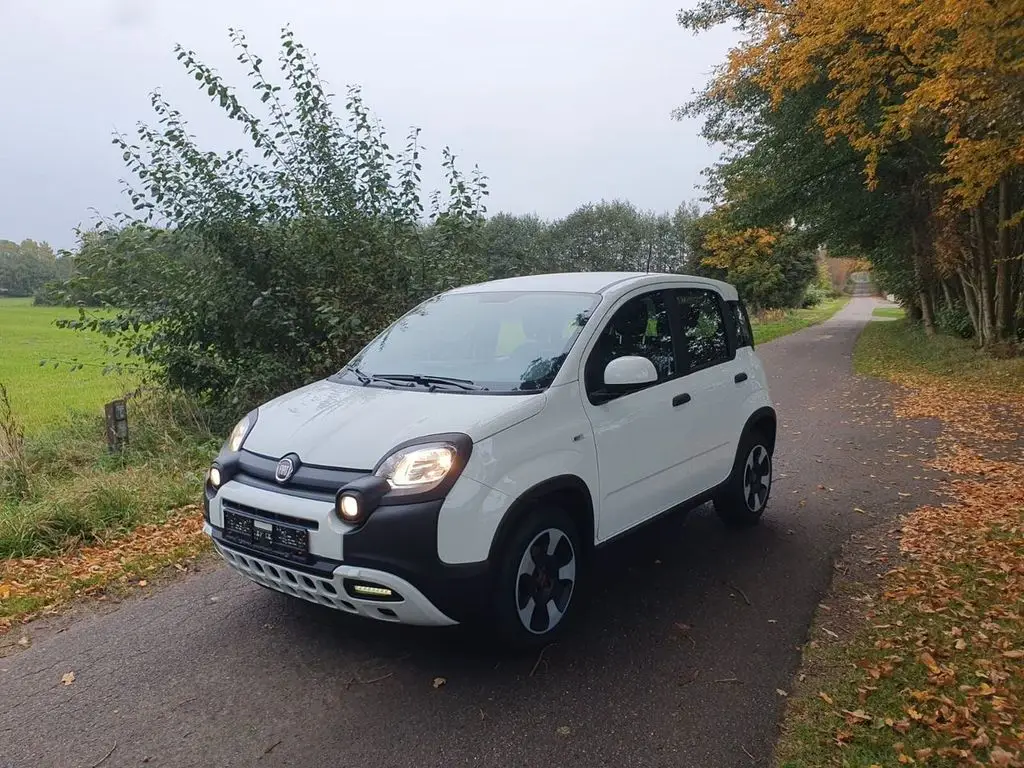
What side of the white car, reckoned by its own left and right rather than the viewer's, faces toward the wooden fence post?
right

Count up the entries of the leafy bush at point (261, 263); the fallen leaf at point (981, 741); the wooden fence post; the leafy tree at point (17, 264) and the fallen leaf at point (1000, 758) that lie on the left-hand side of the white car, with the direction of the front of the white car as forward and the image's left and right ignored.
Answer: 2

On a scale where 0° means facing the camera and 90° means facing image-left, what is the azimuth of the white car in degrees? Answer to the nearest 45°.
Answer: approximately 45°

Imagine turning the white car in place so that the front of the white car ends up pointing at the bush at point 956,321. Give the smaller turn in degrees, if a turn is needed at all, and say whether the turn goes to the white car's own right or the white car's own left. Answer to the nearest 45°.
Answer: approximately 180°

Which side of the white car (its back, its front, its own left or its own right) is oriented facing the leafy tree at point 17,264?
right

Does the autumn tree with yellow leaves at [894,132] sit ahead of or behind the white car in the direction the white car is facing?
behind

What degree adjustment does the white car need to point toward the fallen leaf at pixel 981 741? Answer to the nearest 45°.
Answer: approximately 90° to its left

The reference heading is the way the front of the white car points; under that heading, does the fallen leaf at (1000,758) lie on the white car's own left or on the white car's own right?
on the white car's own left
